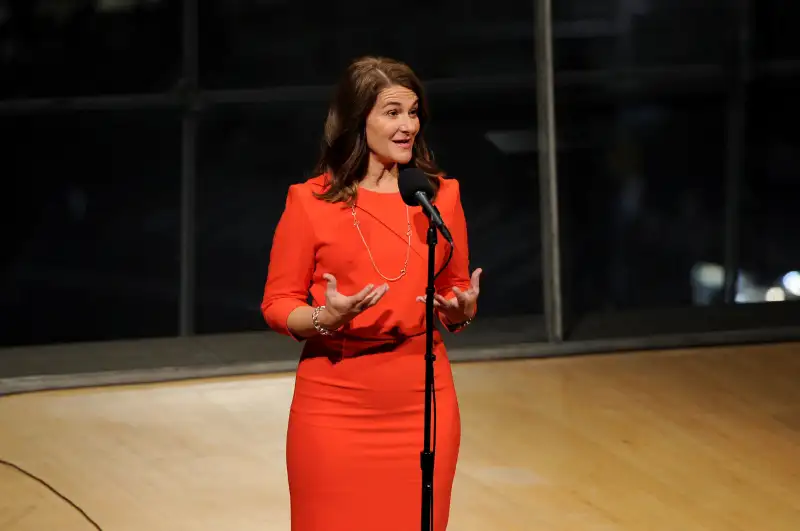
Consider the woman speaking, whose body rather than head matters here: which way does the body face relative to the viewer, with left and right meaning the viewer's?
facing the viewer and to the right of the viewer
